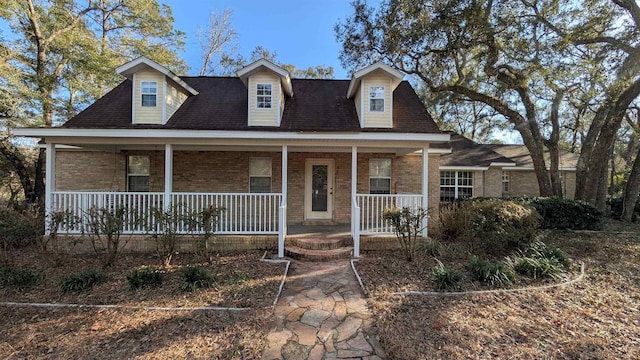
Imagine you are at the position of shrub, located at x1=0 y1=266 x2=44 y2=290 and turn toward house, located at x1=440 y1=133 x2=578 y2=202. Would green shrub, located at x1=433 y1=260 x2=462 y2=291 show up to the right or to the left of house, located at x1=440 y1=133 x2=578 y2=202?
right

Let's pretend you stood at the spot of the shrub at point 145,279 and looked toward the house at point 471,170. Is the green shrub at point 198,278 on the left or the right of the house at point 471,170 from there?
right

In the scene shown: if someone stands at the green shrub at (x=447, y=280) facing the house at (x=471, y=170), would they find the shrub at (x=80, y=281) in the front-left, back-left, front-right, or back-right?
back-left

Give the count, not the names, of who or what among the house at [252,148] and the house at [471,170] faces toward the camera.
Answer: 2

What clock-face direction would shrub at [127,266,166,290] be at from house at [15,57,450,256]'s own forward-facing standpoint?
The shrub is roughly at 1 o'clock from the house.

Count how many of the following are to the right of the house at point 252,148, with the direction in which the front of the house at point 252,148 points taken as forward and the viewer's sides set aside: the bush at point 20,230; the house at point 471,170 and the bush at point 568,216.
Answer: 1

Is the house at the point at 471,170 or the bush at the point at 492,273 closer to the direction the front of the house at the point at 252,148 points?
the bush

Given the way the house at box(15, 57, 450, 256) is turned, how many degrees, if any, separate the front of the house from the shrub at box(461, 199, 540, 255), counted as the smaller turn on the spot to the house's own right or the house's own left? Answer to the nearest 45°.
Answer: approximately 45° to the house's own left

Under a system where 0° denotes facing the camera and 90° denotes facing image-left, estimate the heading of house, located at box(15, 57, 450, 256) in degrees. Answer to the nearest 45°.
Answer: approximately 0°

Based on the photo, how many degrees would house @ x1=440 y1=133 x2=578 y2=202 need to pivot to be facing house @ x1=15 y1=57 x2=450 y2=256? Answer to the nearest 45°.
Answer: approximately 45° to its right

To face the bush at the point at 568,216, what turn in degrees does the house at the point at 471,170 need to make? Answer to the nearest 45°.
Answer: approximately 45° to its left

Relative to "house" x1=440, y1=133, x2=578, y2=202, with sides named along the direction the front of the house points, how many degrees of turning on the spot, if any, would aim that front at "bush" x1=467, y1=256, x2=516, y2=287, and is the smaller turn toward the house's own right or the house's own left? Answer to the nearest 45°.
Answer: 0° — it already faces it

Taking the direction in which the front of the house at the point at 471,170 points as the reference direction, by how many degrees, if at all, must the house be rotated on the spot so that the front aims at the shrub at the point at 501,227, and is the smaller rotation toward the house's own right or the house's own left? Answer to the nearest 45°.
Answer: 0° — it already faces it
